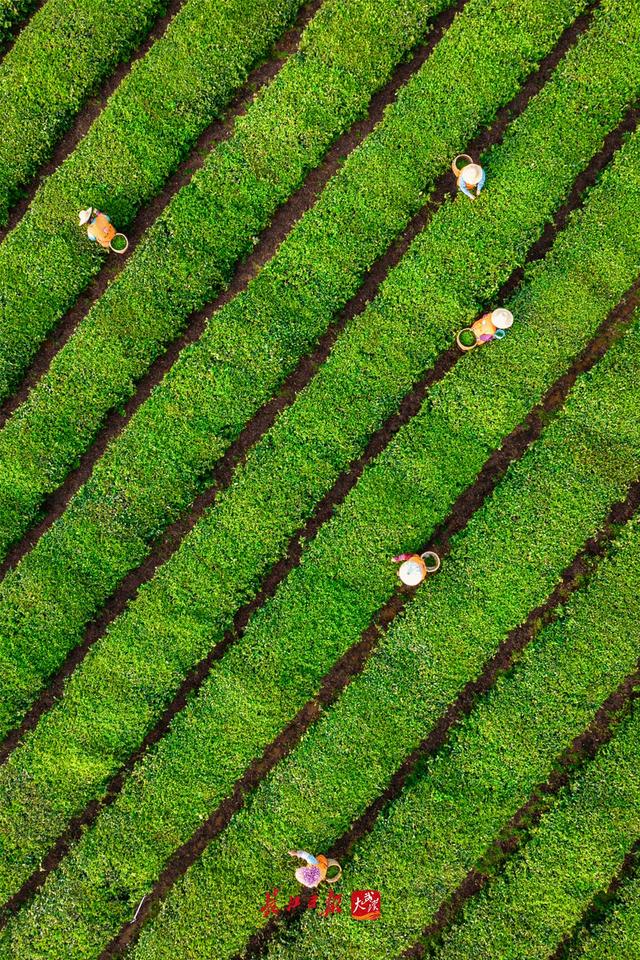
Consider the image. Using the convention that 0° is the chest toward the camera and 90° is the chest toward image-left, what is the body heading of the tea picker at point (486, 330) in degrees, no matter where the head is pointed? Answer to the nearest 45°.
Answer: approximately 225°

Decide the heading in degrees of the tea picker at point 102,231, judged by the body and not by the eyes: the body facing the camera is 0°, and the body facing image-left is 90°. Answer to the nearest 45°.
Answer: approximately 135°

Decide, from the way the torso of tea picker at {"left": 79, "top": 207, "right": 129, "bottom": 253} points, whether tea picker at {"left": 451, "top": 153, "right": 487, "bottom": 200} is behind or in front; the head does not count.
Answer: behind

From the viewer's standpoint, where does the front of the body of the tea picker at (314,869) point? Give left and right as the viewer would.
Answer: facing to the left of the viewer
